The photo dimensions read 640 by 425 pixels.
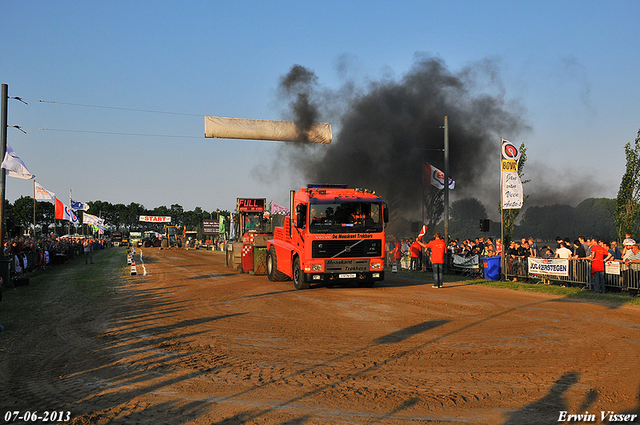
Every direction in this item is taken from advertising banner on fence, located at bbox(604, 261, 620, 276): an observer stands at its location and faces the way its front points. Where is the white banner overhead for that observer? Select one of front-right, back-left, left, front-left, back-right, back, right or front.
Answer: front-right

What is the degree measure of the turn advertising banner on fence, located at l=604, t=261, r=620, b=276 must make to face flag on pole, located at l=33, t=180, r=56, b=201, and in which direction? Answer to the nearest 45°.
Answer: approximately 45° to its right

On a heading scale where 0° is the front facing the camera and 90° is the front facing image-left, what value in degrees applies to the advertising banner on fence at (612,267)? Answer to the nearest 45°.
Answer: approximately 45°

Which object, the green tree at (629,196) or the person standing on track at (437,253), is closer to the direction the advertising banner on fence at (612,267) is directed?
the person standing on track

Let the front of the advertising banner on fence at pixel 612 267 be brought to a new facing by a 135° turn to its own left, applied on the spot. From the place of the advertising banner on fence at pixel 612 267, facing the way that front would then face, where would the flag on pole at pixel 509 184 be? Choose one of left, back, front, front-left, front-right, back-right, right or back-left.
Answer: back-left

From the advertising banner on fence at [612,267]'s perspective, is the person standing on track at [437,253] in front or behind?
in front

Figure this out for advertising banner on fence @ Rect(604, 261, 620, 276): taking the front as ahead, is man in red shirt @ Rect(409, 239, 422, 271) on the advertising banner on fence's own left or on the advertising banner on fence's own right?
on the advertising banner on fence's own right

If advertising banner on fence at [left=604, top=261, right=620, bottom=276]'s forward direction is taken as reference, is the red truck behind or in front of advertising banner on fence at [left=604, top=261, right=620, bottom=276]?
in front

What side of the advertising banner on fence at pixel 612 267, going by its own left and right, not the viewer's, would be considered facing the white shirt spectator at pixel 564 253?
right

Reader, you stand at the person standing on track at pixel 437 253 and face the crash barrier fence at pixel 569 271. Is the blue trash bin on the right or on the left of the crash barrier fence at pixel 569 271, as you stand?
left
